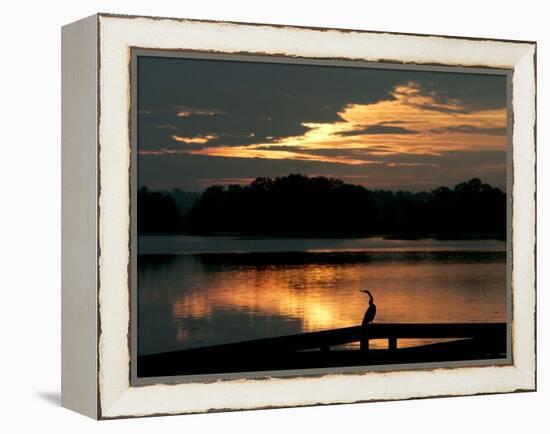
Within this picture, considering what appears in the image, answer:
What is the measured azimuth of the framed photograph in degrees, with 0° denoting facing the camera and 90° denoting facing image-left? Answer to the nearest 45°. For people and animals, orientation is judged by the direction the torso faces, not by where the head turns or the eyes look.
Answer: approximately 315°
